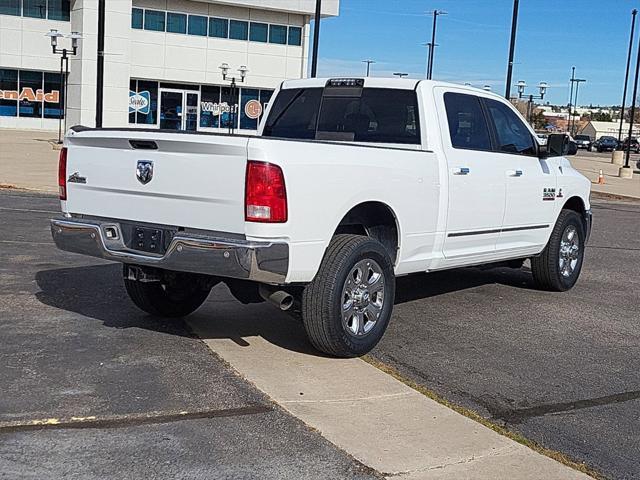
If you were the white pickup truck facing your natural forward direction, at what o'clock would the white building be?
The white building is roughly at 10 o'clock from the white pickup truck.

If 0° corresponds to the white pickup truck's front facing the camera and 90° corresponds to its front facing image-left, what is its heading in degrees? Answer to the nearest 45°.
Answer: approximately 225°

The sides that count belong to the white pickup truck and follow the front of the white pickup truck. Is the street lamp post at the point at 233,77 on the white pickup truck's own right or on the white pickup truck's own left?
on the white pickup truck's own left

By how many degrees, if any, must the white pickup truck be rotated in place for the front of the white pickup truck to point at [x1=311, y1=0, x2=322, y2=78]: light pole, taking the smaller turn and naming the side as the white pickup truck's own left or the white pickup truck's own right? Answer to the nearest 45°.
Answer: approximately 45° to the white pickup truck's own left

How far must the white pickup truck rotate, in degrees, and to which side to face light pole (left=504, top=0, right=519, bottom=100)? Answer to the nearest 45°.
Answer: approximately 45° to its left
